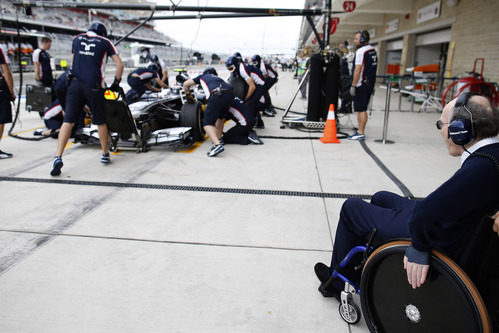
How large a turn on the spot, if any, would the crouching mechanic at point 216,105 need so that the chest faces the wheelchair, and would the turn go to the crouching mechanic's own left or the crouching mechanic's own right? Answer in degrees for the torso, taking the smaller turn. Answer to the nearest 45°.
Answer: approximately 135° to the crouching mechanic's own left

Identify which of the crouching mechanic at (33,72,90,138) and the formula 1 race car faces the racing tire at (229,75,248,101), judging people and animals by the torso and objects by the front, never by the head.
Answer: the crouching mechanic

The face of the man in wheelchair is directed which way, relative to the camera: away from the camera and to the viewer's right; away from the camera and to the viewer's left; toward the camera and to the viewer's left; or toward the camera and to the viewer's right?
away from the camera and to the viewer's left

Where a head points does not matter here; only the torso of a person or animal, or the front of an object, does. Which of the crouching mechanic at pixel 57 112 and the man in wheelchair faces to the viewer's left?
the man in wheelchair

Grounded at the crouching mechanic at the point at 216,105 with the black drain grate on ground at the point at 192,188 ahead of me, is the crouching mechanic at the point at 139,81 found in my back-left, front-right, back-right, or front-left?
back-right

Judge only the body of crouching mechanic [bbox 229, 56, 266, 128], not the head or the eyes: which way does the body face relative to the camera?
to the viewer's left

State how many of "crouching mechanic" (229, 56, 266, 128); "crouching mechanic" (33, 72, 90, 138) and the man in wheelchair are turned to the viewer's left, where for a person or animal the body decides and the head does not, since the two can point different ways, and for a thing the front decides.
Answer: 2

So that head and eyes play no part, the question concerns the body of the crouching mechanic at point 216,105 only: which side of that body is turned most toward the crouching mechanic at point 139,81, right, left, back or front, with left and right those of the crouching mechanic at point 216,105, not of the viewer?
front

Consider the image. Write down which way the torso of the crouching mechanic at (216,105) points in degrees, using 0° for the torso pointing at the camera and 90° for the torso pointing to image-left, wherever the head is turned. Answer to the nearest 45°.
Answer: approximately 135°

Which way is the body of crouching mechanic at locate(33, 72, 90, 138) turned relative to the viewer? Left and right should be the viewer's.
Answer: facing to the right of the viewer

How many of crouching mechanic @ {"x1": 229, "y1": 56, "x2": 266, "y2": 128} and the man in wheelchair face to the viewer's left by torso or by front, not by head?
2

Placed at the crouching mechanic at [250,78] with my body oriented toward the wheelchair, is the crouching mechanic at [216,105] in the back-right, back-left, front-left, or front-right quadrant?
front-right

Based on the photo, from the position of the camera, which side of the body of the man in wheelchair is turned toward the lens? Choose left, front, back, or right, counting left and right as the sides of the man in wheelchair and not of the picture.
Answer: left

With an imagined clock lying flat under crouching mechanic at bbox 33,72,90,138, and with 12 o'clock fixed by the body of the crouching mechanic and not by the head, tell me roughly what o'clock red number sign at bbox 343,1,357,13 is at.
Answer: The red number sign is roughly at 11 o'clock from the crouching mechanic.

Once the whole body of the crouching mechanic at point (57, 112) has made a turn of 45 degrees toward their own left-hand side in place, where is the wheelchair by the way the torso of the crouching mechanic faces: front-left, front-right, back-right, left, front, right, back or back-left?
back-right

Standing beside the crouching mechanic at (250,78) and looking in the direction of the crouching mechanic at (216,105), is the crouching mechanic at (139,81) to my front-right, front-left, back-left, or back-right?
front-right

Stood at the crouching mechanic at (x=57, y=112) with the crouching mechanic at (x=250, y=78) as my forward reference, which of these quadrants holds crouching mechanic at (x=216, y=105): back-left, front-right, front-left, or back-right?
front-right
